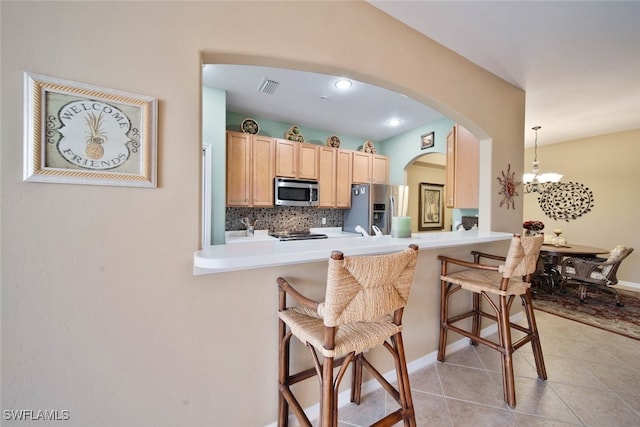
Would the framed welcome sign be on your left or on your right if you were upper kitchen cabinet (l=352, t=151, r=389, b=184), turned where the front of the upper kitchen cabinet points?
on your right

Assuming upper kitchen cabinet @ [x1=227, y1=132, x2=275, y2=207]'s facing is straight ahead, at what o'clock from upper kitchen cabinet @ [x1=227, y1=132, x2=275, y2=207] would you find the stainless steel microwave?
The stainless steel microwave is roughly at 10 o'clock from the upper kitchen cabinet.

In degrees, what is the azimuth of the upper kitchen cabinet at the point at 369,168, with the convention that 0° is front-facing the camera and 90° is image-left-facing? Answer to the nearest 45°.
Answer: approximately 315°

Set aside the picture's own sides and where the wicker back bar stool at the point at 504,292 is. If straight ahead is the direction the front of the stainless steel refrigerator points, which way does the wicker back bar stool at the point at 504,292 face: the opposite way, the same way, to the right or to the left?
the opposite way

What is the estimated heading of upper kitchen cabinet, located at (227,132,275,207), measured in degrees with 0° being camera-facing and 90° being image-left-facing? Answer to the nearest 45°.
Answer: approximately 315°

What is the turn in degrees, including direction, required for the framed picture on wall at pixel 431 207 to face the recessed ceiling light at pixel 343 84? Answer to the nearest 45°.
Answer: approximately 45° to its right

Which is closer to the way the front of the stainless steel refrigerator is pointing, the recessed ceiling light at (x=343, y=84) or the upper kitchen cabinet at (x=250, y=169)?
the recessed ceiling light

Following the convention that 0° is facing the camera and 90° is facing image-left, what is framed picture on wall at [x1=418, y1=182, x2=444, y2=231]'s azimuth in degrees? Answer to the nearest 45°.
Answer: approximately 315°

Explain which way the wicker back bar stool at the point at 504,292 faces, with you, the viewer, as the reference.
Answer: facing away from the viewer and to the left of the viewer

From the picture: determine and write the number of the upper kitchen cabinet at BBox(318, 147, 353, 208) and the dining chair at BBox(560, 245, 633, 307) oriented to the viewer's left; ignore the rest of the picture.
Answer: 1

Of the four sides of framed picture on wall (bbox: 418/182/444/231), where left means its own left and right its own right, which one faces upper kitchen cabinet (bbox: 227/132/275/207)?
right

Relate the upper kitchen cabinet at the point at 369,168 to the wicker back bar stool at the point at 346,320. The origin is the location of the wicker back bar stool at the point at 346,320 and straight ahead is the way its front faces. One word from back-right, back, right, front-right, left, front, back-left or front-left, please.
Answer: front-right
